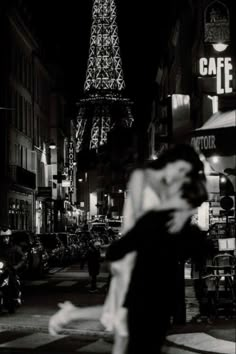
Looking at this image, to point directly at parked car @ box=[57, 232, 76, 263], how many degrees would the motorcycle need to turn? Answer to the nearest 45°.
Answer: approximately 135° to its right

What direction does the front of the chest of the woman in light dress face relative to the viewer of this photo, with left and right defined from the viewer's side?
facing the viewer and to the right of the viewer

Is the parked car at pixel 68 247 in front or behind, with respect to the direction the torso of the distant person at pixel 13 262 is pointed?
behind

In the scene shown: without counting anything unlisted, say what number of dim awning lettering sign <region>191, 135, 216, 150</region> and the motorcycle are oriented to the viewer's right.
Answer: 0

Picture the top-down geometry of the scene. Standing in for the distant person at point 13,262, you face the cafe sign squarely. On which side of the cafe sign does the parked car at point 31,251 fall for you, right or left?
left
